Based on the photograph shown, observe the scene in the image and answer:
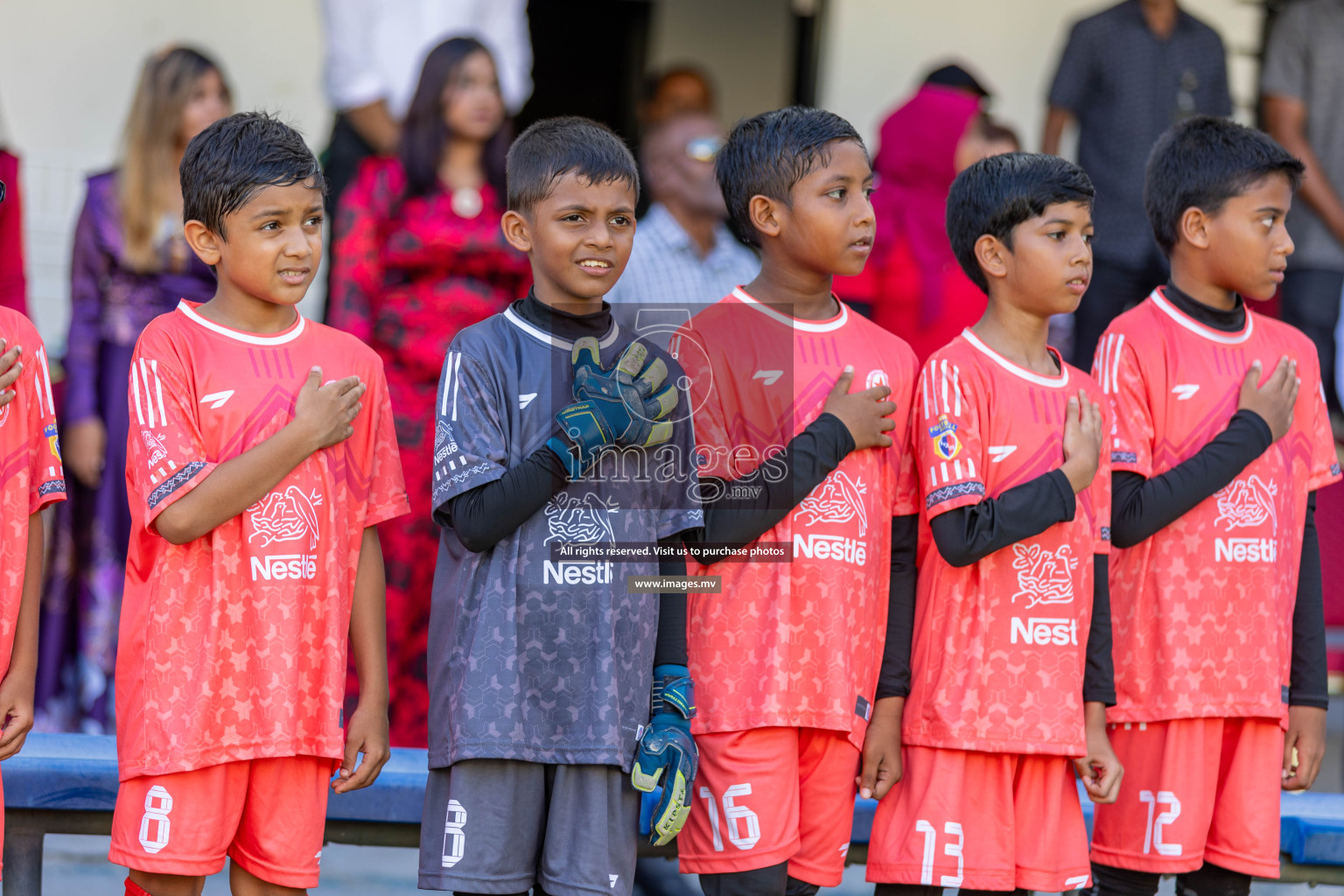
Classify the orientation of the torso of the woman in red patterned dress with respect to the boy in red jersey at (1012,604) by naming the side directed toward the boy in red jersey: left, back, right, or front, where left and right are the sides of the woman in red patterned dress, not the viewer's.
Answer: front

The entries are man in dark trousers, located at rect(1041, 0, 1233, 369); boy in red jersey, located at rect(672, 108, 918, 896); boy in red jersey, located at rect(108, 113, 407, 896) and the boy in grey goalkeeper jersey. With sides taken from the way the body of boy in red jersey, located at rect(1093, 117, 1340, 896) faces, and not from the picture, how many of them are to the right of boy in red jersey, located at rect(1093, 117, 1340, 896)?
3

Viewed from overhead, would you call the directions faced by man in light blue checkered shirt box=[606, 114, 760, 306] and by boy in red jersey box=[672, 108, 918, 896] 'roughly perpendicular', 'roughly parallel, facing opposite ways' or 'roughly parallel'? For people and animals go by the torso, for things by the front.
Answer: roughly parallel

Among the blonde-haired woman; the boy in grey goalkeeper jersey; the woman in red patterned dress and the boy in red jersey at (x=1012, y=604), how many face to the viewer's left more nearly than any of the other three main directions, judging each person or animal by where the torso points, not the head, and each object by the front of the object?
0

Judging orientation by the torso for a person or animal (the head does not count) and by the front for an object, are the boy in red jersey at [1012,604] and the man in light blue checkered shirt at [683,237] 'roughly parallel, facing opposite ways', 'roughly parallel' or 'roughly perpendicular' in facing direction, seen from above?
roughly parallel

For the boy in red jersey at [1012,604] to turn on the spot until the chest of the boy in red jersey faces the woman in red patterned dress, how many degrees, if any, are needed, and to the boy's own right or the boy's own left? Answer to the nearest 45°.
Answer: approximately 180°

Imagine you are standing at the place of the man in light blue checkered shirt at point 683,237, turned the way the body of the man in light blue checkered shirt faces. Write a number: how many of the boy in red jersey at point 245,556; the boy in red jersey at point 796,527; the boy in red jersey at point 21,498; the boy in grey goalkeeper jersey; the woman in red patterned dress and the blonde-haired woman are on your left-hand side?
0

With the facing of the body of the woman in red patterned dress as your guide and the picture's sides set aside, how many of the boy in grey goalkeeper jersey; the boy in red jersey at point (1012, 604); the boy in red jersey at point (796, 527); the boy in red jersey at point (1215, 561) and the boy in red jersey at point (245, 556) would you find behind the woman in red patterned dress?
0

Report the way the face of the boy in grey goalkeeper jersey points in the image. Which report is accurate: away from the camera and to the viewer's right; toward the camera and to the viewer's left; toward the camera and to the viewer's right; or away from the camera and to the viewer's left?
toward the camera and to the viewer's right

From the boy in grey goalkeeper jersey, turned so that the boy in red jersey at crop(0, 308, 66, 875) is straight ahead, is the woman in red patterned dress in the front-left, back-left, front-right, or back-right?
front-right

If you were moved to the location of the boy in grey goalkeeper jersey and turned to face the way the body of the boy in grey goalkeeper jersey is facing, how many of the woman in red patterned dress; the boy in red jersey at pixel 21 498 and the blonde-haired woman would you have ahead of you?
0

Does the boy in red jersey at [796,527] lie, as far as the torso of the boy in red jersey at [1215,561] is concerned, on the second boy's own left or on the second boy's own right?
on the second boy's own right

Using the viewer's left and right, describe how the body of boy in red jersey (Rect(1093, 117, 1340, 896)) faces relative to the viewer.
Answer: facing the viewer and to the right of the viewer

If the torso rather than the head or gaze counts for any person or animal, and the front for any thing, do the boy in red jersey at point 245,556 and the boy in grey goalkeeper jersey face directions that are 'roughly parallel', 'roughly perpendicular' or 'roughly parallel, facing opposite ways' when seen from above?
roughly parallel
